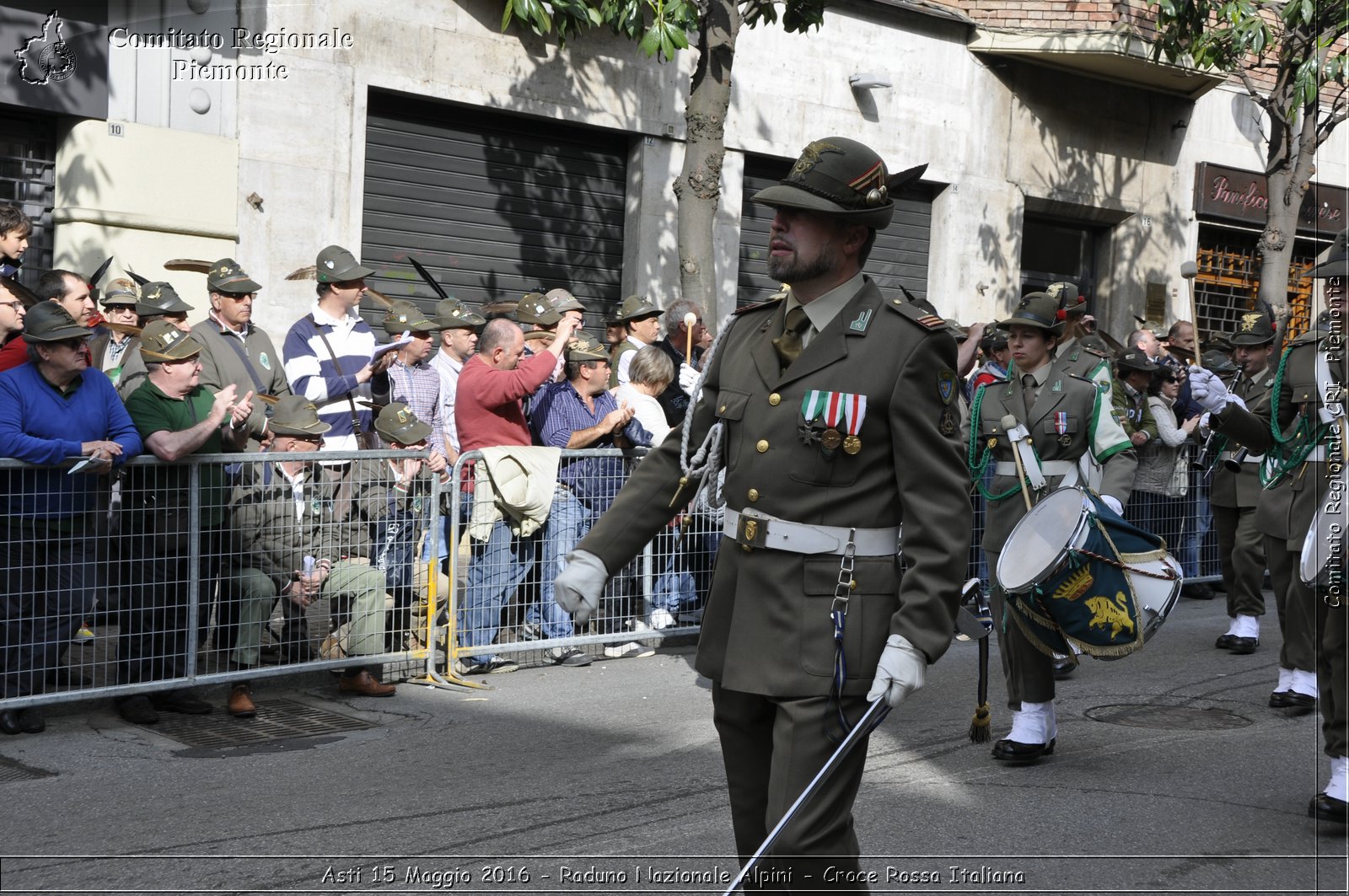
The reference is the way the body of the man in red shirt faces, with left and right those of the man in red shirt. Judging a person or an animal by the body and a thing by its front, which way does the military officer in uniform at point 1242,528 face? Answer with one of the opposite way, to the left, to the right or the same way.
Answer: the opposite way

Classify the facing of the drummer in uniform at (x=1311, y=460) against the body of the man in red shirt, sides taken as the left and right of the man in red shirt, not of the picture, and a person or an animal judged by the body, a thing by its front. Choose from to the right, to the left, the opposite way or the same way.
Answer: the opposite way

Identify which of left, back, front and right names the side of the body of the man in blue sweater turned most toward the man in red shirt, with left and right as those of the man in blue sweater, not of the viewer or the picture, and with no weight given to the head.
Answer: left

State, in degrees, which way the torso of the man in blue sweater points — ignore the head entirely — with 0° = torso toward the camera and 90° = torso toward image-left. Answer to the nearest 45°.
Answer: approximately 315°

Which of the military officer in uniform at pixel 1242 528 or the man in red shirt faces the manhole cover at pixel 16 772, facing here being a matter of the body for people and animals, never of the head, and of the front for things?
the military officer in uniform

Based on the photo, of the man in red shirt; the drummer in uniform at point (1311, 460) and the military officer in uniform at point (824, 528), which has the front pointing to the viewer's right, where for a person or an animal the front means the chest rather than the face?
the man in red shirt

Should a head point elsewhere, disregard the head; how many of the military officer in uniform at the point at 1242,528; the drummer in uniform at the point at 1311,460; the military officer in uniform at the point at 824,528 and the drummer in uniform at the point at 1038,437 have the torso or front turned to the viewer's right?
0

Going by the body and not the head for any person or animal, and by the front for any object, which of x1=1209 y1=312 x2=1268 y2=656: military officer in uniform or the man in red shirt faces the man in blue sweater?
the military officer in uniform

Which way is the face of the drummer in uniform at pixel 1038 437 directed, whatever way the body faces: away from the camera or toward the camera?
toward the camera

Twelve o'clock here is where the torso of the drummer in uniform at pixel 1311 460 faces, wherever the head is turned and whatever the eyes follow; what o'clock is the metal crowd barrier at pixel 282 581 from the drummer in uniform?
The metal crowd barrier is roughly at 1 o'clock from the drummer in uniform.

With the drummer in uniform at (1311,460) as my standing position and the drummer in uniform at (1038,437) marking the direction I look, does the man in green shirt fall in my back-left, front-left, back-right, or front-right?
front-left

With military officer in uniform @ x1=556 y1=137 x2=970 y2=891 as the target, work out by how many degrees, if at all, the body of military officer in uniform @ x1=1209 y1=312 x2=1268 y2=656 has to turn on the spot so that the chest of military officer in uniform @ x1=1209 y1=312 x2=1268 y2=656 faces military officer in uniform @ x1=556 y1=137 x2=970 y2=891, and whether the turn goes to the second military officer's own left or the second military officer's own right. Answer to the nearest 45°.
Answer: approximately 45° to the second military officer's own left

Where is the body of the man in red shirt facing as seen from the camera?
to the viewer's right

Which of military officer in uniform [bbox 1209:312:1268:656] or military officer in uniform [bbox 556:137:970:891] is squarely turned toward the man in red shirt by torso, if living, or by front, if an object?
military officer in uniform [bbox 1209:312:1268:656]
